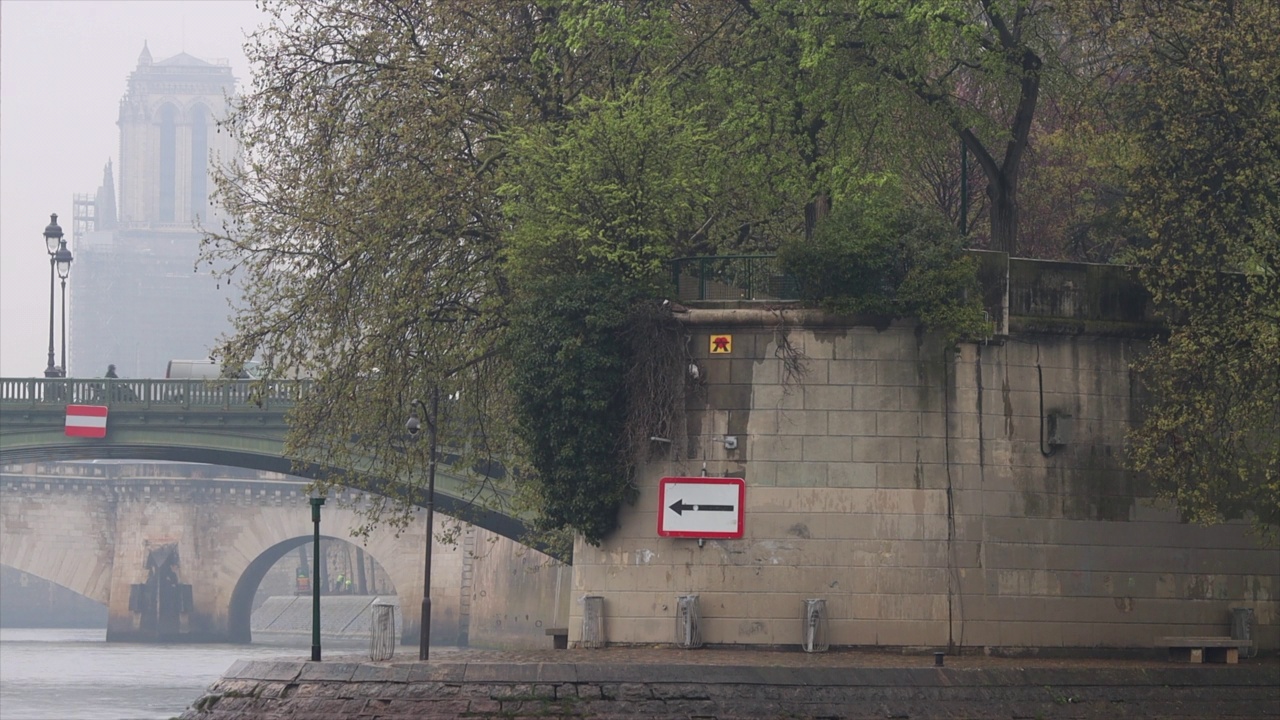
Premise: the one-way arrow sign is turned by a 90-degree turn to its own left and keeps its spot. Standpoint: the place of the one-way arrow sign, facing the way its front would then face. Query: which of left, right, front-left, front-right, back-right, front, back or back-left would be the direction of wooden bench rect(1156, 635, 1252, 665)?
front

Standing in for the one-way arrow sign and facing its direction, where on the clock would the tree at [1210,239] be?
The tree is roughly at 9 o'clock from the one-way arrow sign.
